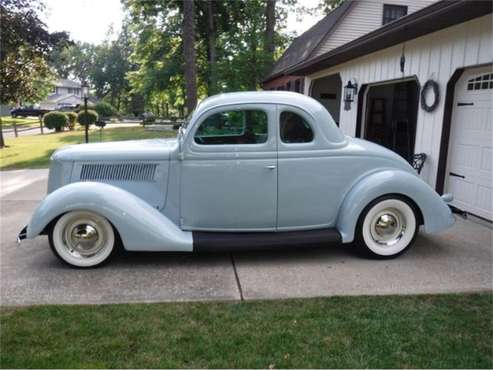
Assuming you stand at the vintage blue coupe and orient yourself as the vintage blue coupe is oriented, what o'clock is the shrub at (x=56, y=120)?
The shrub is roughly at 2 o'clock from the vintage blue coupe.

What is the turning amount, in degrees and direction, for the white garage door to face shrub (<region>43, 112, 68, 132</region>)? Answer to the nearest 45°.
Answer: approximately 90° to its right

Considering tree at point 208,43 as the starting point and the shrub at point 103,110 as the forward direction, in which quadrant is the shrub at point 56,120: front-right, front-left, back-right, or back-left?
front-left

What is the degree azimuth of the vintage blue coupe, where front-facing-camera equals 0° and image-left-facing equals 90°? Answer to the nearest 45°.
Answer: approximately 90°

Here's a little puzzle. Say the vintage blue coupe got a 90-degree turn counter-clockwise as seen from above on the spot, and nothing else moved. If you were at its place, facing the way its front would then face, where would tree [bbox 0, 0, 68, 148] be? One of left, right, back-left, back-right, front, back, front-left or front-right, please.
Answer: back-right

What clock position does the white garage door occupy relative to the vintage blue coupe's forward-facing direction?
The white garage door is roughly at 5 o'clock from the vintage blue coupe.

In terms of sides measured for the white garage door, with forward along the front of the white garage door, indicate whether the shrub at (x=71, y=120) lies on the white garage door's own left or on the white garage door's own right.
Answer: on the white garage door's own right

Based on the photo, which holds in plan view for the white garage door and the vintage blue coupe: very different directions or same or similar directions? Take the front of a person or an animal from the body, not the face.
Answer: same or similar directions

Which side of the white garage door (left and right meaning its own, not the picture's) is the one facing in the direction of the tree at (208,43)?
right

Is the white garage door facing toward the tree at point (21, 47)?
no

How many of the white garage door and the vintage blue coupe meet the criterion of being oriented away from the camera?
0

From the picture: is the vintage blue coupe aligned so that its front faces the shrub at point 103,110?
no

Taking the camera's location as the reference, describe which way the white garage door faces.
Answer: facing the viewer and to the left of the viewer
